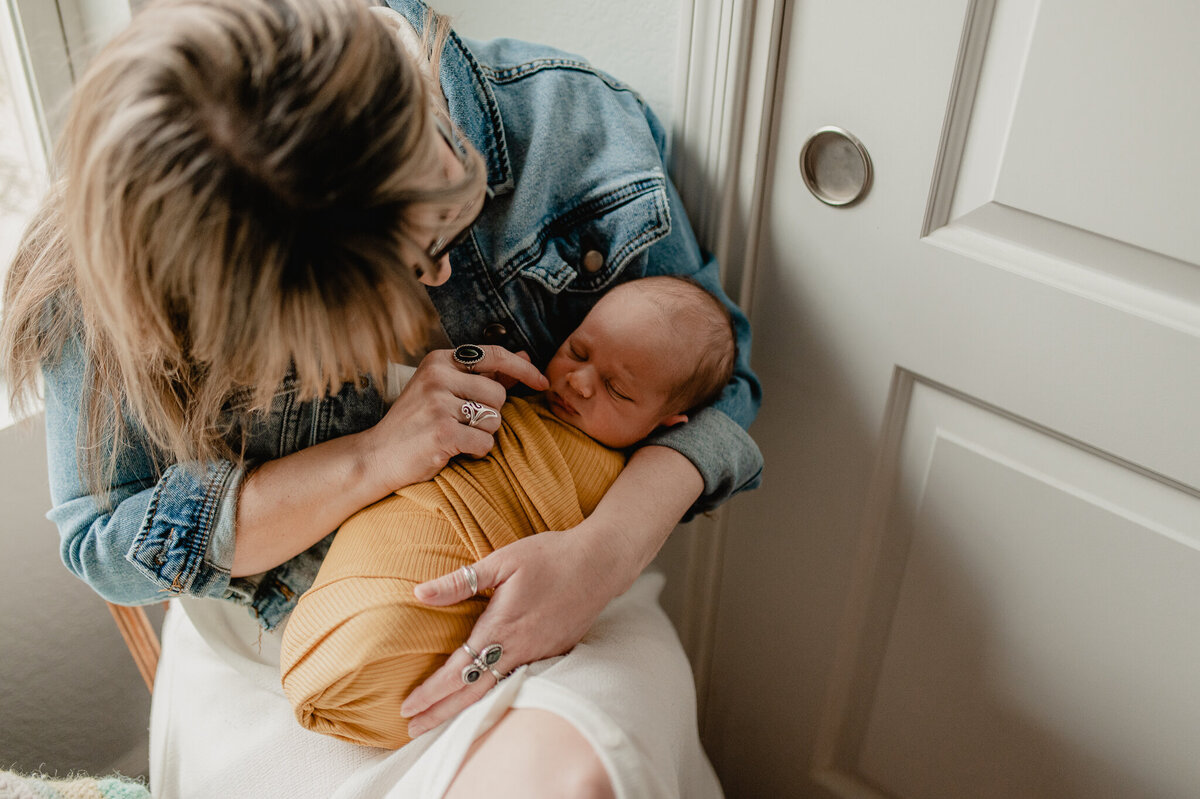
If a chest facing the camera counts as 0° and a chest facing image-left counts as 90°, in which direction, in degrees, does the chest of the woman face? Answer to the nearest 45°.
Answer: approximately 315°

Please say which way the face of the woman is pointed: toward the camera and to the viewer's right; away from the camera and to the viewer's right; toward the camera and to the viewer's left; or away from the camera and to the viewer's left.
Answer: toward the camera and to the viewer's right

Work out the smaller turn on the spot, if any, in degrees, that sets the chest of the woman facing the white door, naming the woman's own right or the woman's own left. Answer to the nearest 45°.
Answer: approximately 45° to the woman's own left
